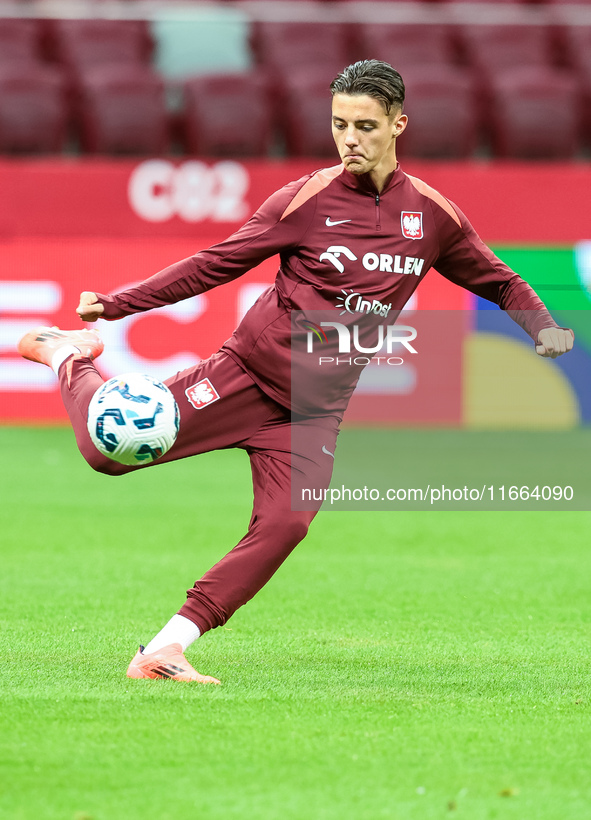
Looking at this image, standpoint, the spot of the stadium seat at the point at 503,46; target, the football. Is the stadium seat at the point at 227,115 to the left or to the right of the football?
right

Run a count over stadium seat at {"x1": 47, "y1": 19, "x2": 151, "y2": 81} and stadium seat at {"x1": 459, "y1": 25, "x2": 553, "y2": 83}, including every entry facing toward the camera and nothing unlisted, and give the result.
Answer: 2

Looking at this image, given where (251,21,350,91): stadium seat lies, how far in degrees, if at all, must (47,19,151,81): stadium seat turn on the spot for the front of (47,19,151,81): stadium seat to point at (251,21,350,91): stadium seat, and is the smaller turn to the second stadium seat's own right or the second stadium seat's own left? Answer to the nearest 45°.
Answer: approximately 90° to the second stadium seat's own left

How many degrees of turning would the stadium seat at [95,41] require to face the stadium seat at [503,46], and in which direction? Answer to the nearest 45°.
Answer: approximately 90° to its left

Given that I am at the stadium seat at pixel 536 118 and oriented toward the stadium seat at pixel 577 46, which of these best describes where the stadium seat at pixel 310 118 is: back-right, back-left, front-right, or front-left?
back-left

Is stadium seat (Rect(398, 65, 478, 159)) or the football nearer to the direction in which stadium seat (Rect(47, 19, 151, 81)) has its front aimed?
the football

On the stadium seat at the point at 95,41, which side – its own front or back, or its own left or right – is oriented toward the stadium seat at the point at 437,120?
left

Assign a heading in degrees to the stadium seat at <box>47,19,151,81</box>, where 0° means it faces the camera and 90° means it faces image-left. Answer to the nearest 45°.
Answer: approximately 0°
